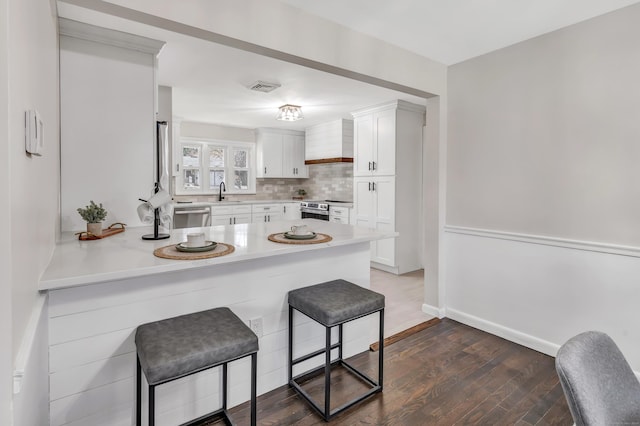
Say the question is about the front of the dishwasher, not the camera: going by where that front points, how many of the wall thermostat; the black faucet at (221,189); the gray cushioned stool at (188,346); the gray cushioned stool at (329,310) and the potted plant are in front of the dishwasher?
4

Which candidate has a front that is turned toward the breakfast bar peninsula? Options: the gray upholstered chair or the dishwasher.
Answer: the dishwasher

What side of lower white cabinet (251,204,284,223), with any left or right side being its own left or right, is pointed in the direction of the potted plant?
front

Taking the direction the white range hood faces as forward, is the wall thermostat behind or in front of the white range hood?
in front

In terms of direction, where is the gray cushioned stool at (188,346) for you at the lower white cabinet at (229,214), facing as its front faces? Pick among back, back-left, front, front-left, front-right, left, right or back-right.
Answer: front

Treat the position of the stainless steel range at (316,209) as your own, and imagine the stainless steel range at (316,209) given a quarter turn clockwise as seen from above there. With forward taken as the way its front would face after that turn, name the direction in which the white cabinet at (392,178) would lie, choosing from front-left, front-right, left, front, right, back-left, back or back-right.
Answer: back

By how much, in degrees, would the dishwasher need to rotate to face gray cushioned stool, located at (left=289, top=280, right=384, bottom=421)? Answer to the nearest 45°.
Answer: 0° — it already faces it

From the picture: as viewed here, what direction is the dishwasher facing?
toward the camera

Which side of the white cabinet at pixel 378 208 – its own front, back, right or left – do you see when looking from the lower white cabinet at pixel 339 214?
right

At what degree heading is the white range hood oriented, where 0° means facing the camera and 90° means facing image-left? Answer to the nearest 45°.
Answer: approximately 45°

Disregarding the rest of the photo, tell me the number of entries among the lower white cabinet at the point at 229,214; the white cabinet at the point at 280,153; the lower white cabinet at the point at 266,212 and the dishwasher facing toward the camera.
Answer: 4

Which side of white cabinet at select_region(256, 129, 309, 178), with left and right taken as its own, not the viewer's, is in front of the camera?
front

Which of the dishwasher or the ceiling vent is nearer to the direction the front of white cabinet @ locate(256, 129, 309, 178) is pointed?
the ceiling vent

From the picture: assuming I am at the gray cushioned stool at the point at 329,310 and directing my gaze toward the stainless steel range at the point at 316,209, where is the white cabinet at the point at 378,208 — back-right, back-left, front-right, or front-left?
front-right

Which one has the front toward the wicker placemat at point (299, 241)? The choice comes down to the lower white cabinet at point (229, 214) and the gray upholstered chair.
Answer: the lower white cabinet

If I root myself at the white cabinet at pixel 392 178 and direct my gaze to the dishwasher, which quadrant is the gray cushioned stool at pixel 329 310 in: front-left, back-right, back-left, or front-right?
front-left

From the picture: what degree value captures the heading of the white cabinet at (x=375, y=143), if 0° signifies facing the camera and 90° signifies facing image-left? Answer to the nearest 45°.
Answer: approximately 45°

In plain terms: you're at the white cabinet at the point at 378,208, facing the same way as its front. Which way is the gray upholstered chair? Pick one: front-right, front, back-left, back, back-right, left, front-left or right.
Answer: front-left

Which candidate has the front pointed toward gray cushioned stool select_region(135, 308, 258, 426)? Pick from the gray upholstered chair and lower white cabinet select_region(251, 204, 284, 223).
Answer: the lower white cabinet

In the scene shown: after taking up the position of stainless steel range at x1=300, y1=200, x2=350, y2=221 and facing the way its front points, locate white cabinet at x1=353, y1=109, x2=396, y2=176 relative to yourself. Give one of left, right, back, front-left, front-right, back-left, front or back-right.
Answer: left
